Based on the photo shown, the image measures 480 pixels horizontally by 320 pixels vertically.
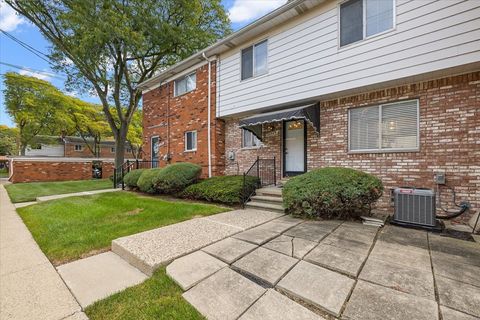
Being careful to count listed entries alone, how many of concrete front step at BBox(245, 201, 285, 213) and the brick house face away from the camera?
0

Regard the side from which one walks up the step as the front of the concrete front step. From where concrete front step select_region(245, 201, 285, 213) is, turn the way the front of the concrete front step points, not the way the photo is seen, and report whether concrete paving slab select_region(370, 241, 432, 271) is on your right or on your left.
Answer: on your left

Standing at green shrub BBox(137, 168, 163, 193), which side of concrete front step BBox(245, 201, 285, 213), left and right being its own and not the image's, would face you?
right

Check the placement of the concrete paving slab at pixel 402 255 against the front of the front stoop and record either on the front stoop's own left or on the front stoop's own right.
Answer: on the front stoop's own left

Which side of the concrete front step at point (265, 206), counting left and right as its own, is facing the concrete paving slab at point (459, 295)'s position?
left

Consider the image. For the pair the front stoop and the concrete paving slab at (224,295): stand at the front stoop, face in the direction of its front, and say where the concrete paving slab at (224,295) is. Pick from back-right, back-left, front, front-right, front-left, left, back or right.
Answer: front-left

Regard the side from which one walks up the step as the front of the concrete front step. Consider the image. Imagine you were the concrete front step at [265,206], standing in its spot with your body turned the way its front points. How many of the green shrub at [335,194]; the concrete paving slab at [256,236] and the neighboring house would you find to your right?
1

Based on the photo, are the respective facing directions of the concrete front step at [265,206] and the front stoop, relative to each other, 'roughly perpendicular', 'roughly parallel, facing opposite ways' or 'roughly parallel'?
roughly parallel

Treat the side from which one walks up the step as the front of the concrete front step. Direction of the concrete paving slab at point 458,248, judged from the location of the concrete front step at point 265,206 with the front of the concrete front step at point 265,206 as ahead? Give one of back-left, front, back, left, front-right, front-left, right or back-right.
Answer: left

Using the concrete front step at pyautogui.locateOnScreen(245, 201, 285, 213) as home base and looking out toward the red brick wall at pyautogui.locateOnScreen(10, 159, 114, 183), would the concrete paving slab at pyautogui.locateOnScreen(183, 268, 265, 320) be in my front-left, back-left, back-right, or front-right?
back-left

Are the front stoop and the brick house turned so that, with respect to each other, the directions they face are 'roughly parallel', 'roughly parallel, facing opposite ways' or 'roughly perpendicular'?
roughly parallel

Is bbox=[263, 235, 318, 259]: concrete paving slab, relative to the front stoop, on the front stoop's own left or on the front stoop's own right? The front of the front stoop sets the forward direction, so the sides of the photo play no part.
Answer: on the front stoop's own left

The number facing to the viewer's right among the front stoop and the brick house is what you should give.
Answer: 0

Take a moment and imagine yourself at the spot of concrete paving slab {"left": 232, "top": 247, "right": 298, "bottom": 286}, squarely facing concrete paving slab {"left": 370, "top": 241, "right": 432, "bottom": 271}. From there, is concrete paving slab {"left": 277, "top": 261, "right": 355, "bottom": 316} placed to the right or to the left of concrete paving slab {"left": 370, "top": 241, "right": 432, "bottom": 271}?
right

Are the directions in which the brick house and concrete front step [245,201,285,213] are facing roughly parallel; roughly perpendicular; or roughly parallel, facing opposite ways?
roughly parallel

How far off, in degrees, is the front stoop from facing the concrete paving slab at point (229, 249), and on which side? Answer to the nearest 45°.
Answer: approximately 45° to its left

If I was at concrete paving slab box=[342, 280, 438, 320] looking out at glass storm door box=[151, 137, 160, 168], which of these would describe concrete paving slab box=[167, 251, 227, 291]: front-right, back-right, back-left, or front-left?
front-left

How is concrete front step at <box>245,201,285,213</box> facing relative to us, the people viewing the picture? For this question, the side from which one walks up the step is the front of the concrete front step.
facing the viewer and to the left of the viewer
